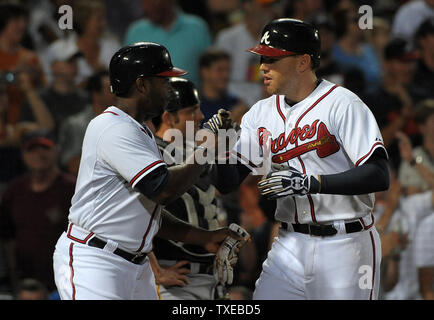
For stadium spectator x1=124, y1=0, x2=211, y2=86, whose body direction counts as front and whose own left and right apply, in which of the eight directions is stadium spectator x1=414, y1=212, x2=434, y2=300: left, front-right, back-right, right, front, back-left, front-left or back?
front-left

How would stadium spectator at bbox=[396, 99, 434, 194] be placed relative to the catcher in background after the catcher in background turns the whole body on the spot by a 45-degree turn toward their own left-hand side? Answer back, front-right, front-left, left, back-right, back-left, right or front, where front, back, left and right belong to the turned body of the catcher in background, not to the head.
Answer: left

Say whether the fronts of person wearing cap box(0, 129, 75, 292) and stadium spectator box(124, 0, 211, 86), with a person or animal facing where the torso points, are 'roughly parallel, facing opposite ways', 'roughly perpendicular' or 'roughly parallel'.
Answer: roughly parallel

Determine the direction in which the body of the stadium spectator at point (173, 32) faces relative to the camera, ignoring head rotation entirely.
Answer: toward the camera

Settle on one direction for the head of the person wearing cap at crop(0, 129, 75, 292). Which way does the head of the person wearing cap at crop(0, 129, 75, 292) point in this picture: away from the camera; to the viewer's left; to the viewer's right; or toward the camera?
toward the camera

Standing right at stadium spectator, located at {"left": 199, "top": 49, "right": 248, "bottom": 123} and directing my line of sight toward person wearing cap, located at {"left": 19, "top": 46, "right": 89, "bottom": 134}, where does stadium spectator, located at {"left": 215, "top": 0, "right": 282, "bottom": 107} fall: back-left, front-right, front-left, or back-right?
back-right

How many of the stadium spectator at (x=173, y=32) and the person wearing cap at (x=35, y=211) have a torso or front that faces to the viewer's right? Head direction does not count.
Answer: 0

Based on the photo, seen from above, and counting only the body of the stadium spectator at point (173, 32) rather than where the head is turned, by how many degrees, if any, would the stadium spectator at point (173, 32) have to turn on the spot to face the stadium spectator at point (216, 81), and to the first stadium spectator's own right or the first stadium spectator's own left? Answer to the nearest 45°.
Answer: approximately 45° to the first stadium spectator's own left

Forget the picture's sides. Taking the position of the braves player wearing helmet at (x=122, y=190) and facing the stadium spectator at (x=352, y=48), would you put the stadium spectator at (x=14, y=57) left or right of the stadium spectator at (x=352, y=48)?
left

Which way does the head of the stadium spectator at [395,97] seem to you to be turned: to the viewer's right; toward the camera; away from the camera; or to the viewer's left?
toward the camera

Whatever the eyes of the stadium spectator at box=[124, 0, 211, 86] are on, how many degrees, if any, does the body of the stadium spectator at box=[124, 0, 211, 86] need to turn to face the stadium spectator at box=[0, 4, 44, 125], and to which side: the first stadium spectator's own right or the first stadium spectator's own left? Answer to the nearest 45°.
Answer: approximately 90° to the first stadium spectator's own right

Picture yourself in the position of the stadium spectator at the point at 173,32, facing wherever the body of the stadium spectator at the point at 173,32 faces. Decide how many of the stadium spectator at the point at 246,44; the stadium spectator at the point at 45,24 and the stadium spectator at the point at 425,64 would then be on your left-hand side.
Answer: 2

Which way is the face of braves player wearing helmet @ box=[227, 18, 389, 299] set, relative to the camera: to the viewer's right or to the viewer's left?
to the viewer's left

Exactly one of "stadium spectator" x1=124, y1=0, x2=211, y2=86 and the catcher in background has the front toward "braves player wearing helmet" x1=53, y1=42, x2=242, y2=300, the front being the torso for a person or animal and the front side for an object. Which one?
the stadium spectator

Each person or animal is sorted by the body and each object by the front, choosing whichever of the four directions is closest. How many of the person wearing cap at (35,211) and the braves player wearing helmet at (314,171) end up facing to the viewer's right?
0

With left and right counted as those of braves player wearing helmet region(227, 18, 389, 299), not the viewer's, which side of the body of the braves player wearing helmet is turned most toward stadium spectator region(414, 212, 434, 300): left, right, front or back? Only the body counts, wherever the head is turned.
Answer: back

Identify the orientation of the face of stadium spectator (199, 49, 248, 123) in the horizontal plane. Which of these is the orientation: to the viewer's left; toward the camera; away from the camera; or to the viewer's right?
toward the camera
